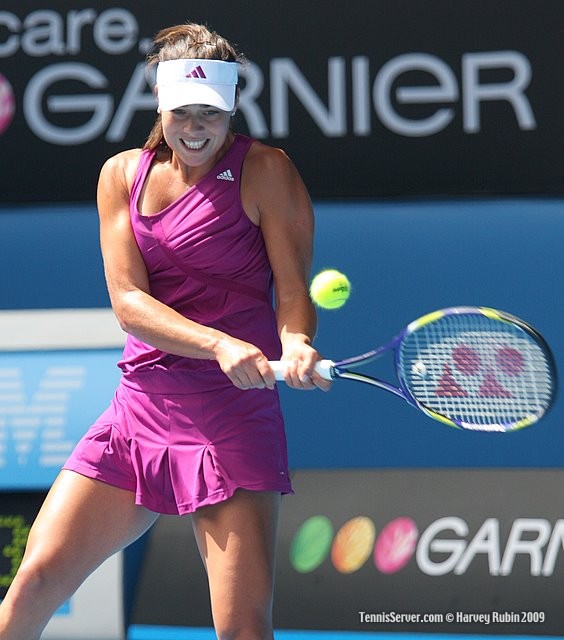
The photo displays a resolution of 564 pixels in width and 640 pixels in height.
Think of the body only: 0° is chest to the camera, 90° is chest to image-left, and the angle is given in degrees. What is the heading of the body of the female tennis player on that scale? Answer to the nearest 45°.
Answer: approximately 0°
